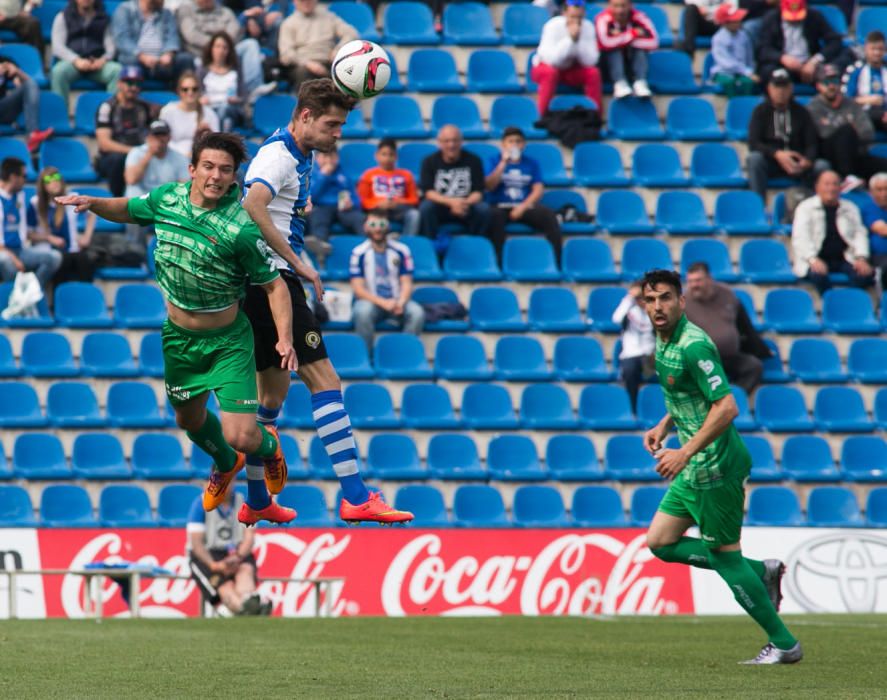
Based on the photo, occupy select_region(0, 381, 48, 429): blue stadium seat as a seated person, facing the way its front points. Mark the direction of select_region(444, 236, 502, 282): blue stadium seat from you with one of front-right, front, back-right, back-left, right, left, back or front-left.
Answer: left

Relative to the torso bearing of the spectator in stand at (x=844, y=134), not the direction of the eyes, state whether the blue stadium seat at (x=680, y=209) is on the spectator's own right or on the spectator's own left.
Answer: on the spectator's own right

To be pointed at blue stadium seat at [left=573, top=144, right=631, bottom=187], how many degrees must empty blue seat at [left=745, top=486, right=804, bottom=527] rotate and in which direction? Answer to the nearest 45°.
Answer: approximately 135° to its right

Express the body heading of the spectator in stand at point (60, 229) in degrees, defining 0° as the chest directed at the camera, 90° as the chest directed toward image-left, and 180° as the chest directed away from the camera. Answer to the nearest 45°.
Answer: approximately 315°

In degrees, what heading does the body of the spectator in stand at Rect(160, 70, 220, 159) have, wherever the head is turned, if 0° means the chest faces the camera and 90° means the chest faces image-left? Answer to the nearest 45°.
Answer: approximately 0°

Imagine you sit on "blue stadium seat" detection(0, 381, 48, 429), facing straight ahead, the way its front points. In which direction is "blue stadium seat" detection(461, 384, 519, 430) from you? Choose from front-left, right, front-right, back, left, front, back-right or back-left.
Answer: left

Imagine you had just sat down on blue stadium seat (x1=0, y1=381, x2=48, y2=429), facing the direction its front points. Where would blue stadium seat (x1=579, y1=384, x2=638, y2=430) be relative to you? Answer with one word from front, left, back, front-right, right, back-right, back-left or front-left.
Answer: left

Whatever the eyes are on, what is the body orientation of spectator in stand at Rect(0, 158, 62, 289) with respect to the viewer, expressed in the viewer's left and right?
facing the viewer and to the right of the viewer

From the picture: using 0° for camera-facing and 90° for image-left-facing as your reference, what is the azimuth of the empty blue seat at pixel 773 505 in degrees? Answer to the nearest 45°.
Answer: approximately 0°

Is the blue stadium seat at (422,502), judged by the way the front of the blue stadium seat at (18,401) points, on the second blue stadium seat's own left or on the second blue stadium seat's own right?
on the second blue stadium seat's own left

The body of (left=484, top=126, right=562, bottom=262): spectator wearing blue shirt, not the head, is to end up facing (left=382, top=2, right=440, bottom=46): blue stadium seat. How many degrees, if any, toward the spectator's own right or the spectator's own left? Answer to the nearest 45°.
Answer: approximately 135° to the spectator's own right
